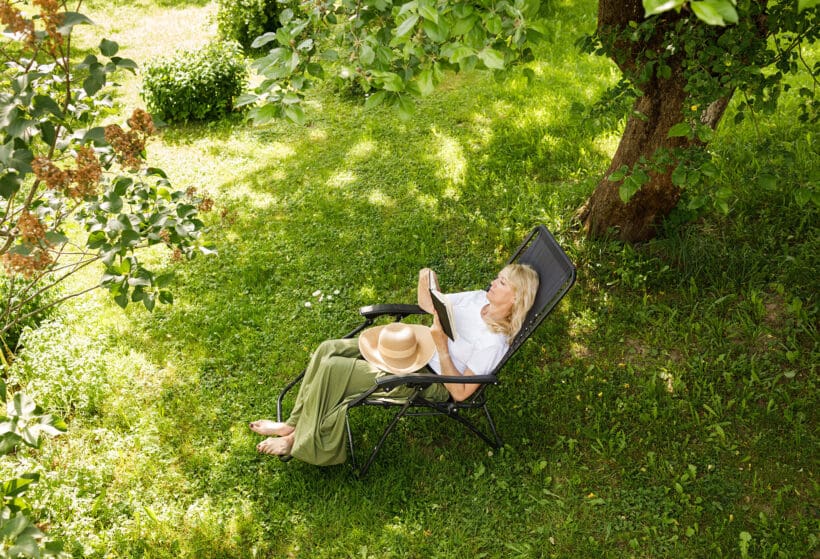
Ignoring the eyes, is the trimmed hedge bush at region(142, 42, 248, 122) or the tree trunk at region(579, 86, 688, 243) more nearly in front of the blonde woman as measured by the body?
the trimmed hedge bush

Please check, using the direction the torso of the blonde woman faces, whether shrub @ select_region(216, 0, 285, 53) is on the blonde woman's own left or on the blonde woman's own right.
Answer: on the blonde woman's own right

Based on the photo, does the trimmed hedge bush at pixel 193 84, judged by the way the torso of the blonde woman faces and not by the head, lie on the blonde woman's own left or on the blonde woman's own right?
on the blonde woman's own right

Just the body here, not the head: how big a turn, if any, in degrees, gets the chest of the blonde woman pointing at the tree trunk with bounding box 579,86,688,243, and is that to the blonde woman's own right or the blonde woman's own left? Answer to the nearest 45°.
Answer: approximately 135° to the blonde woman's own right

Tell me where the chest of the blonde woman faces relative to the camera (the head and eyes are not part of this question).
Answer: to the viewer's left
